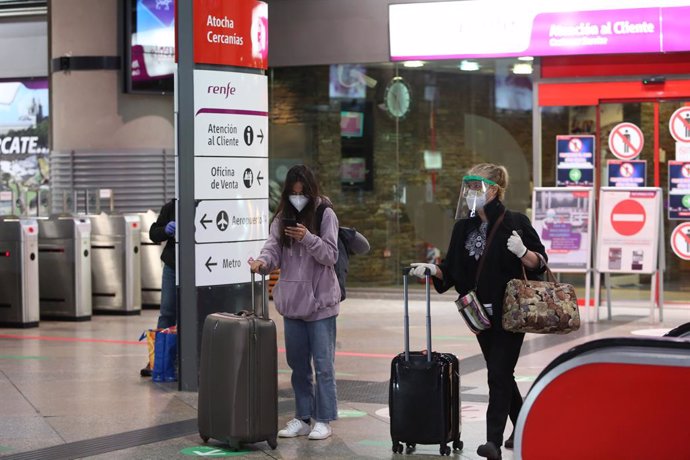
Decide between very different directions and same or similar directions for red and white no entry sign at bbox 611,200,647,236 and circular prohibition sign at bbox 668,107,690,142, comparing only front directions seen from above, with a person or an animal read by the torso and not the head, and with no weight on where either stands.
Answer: same or similar directions

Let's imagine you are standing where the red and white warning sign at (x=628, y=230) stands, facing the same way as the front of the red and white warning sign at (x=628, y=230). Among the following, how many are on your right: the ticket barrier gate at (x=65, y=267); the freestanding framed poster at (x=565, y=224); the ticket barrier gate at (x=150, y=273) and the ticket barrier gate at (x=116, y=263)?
4

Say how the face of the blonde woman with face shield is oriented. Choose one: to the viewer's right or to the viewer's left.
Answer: to the viewer's left

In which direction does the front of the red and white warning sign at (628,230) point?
toward the camera

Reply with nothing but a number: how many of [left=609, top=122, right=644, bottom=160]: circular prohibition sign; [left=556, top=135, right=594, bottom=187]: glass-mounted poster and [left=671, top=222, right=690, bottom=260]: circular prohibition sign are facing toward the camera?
3

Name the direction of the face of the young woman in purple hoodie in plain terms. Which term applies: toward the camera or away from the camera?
toward the camera

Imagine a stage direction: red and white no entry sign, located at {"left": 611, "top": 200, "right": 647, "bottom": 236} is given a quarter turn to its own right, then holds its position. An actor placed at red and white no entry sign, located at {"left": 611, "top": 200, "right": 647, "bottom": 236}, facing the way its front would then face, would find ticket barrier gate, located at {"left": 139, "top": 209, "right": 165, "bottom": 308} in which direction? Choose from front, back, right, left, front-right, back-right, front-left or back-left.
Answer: front

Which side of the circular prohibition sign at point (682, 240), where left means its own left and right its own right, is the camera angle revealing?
front

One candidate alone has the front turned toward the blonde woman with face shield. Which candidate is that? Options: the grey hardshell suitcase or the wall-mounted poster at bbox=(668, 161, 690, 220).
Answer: the wall-mounted poster

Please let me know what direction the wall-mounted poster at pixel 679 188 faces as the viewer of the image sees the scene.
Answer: facing the viewer

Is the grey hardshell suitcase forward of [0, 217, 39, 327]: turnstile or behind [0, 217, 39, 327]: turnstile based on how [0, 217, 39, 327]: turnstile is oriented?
forward

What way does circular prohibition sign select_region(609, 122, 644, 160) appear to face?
toward the camera

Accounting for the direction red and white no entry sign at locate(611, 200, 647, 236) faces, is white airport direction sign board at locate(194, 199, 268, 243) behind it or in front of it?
in front

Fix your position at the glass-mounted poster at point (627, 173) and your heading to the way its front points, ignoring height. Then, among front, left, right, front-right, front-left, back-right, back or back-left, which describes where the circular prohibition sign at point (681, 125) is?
left
